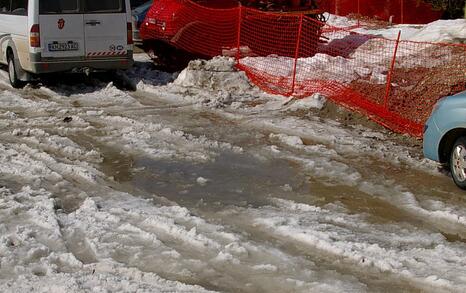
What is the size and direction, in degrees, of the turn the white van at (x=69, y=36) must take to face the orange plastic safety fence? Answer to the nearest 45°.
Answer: approximately 135° to its right

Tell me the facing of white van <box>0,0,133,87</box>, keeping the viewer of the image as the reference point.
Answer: facing away from the viewer and to the left of the viewer

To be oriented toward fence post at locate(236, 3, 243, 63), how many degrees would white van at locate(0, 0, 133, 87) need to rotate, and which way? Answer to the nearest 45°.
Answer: approximately 135° to its right

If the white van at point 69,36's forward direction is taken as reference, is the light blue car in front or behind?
behind

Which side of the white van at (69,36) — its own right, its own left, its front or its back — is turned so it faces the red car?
right
